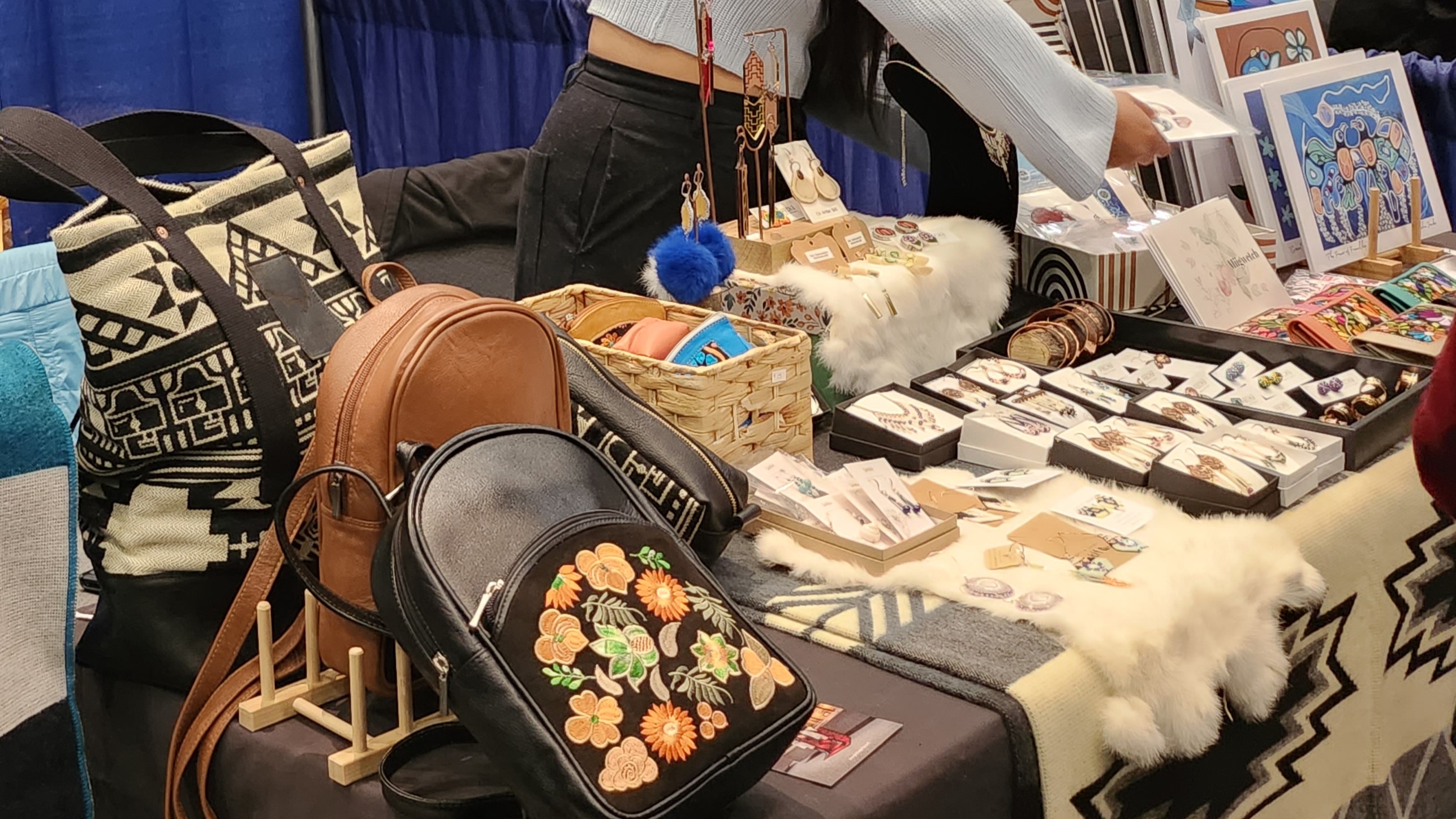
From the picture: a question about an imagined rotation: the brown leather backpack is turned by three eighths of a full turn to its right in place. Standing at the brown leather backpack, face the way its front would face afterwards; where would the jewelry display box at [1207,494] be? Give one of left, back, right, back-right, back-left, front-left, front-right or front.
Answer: back

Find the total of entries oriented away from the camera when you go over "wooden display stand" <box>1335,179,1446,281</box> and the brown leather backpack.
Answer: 0

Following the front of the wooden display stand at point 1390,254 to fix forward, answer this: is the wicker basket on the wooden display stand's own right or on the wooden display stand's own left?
on the wooden display stand's own right

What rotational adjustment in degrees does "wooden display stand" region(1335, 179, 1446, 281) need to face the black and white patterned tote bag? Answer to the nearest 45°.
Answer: approximately 90° to its right

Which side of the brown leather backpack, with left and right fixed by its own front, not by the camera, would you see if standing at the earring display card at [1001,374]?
left

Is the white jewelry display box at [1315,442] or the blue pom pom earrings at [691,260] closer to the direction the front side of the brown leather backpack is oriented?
the white jewelry display box

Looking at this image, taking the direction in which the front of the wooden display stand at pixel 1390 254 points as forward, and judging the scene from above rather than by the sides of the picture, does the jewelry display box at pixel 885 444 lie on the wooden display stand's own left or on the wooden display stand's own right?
on the wooden display stand's own right

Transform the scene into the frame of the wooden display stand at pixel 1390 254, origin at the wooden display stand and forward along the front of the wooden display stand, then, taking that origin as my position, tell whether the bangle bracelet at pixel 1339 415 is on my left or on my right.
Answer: on my right

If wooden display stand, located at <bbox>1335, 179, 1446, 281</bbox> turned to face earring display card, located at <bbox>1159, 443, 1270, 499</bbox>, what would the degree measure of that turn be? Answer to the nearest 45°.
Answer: approximately 45° to its right

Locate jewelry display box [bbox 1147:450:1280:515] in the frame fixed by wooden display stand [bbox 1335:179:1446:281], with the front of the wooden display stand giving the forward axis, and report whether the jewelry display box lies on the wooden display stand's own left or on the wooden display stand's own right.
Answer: on the wooden display stand's own right

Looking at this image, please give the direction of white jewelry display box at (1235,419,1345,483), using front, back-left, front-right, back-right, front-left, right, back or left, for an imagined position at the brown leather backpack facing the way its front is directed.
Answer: front-left

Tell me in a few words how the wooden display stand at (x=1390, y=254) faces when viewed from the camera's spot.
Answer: facing the viewer and to the right of the viewer

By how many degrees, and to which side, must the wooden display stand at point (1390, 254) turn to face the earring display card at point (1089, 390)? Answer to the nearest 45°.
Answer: approximately 45° to its right

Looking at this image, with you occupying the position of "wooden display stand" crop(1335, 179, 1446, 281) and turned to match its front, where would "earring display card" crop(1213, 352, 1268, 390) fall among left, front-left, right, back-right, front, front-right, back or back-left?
front-right

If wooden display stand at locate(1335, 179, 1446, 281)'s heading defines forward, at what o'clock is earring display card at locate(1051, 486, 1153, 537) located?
The earring display card is roughly at 2 o'clock from the wooden display stand.

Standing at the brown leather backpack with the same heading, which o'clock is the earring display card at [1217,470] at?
The earring display card is roughly at 10 o'clock from the brown leather backpack.

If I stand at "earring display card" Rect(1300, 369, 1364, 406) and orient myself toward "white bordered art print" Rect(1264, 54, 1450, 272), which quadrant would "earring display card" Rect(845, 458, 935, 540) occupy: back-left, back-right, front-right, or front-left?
back-left
